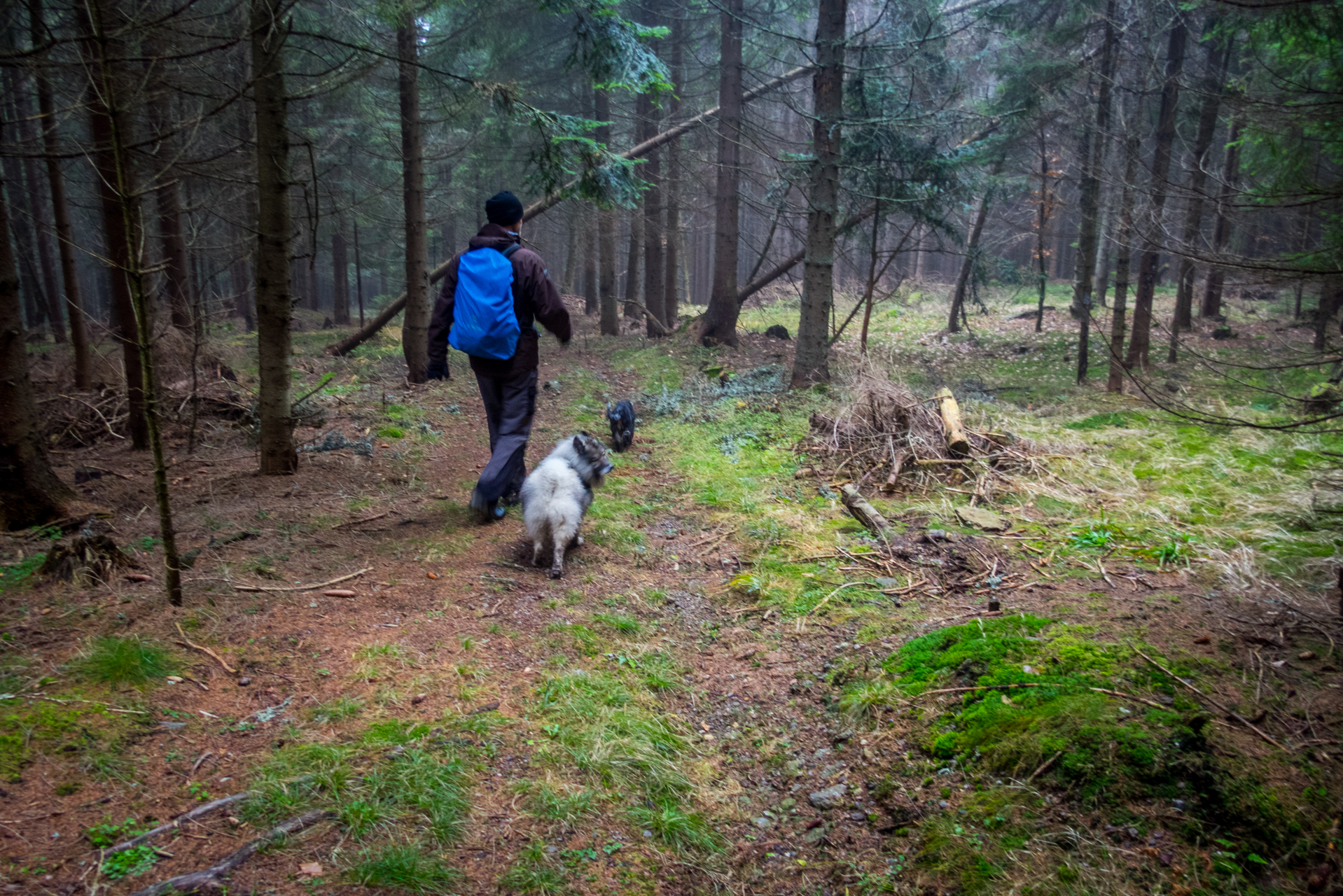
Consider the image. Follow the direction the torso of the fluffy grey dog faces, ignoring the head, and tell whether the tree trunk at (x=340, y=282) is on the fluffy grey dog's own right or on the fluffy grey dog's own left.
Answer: on the fluffy grey dog's own left

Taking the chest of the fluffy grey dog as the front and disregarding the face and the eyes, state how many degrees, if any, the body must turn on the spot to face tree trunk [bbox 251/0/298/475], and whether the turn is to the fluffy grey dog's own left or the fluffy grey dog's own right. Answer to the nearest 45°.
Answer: approximately 90° to the fluffy grey dog's own left

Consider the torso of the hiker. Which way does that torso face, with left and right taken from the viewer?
facing away from the viewer and to the right of the viewer

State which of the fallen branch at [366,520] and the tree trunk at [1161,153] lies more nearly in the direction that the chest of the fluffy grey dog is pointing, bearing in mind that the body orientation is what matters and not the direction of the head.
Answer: the tree trunk

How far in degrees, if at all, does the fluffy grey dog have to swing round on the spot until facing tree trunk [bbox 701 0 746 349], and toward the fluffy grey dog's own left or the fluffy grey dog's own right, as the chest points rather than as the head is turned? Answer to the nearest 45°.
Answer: approximately 45° to the fluffy grey dog's own left

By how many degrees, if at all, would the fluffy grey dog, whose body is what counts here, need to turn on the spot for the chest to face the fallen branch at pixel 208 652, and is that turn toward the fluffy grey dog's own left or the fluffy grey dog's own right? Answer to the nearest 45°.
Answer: approximately 180°

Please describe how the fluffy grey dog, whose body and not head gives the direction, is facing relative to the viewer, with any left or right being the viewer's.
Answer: facing away from the viewer and to the right of the viewer
